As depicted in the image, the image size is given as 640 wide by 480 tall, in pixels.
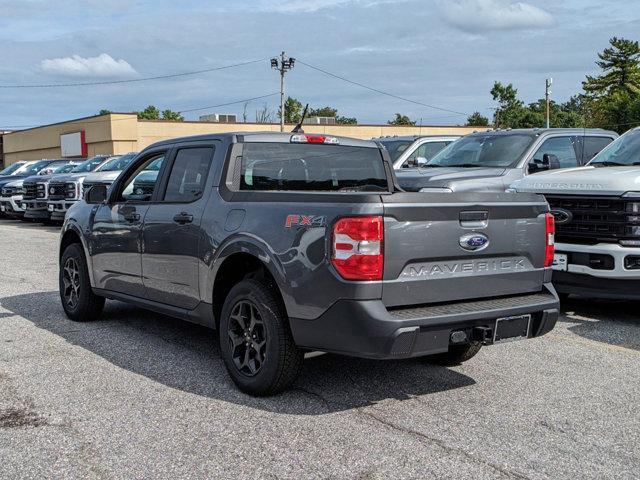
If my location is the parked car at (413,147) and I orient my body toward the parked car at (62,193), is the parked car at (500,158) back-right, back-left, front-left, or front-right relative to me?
back-left

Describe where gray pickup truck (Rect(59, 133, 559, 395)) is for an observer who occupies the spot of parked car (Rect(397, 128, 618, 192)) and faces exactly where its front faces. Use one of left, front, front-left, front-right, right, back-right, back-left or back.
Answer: front-left

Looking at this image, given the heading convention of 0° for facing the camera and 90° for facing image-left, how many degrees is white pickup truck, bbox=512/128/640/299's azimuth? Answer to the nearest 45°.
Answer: approximately 45°

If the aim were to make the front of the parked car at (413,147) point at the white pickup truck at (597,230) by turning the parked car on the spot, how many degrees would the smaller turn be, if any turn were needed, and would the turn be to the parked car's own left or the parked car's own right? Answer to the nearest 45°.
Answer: approximately 45° to the parked car's own left

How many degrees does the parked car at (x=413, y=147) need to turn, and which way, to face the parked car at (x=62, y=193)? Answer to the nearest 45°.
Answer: approximately 90° to its right

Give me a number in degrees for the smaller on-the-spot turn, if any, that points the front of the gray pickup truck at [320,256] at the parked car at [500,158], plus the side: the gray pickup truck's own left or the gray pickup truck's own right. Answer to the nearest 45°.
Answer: approximately 90° to the gray pickup truck's own right

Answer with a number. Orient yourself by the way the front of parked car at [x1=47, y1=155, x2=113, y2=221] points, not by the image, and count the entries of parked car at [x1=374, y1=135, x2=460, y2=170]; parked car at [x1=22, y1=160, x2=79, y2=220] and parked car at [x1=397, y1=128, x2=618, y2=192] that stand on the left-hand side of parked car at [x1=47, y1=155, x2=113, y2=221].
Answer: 2

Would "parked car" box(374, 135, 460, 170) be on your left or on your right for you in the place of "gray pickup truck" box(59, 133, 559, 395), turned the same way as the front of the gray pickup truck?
on your right

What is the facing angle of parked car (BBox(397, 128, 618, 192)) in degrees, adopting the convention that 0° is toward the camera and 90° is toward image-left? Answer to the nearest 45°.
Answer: approximately 45°
